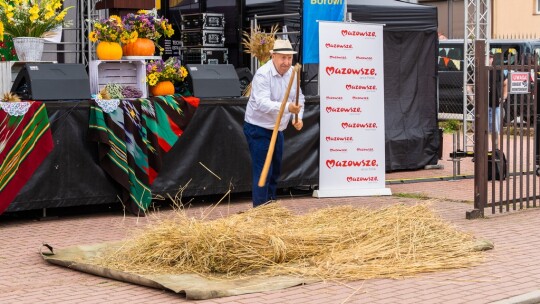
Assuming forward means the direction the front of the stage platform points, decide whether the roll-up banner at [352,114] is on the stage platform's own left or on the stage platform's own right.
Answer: on the stage platform's own left

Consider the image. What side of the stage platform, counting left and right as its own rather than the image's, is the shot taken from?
front

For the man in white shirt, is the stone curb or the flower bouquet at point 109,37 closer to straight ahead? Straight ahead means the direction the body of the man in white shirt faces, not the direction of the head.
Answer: the stone curb

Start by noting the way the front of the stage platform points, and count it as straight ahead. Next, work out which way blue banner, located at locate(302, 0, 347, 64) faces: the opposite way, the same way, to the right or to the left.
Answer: the same way

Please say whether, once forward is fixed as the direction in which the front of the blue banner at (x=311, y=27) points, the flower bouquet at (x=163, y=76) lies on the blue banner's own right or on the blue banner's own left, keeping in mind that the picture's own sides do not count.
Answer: on the blue banner's own right

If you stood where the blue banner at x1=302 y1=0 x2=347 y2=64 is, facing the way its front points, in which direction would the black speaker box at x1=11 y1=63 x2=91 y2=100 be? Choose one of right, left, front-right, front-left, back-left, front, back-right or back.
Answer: front-right

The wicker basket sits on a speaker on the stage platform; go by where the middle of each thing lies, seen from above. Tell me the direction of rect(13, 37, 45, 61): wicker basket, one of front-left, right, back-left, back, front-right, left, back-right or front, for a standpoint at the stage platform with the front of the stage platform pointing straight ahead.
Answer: right

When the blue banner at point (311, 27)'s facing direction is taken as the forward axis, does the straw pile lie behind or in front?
in front

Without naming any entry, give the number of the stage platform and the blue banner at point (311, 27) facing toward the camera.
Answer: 2

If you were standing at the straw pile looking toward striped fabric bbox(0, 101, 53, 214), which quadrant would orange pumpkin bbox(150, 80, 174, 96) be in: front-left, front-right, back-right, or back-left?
front-right

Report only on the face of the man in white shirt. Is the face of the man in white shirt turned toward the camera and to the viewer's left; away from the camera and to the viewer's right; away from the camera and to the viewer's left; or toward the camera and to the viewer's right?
toward the camera and to the viewer's right
